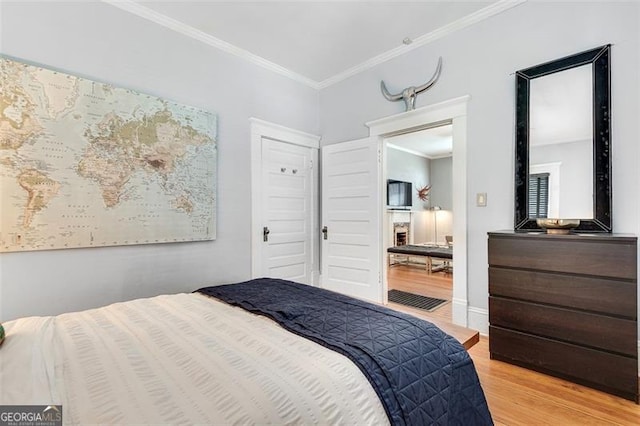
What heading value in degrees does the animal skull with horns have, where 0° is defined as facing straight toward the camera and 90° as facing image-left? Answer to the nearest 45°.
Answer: approximately 45°

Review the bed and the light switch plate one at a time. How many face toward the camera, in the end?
1

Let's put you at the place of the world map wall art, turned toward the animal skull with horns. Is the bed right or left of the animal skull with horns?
right

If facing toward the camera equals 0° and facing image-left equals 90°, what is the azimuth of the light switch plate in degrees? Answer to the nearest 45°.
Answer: approximately 0°

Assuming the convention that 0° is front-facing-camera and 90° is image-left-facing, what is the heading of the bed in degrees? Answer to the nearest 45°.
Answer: approximately 225°

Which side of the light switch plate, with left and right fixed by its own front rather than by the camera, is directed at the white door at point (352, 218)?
right

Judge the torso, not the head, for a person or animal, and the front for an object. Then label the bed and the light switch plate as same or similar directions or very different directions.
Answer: very different directions

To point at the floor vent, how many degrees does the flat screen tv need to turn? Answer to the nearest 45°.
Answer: approximately 45° to its right
